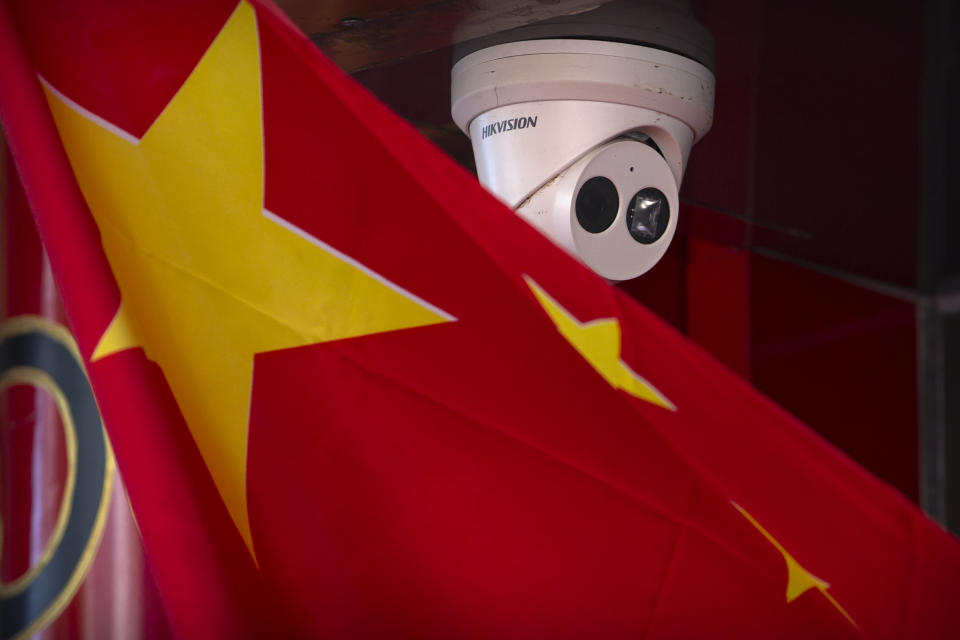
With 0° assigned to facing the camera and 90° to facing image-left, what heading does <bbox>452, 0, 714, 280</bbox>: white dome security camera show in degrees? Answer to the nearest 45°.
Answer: approximately 315°
